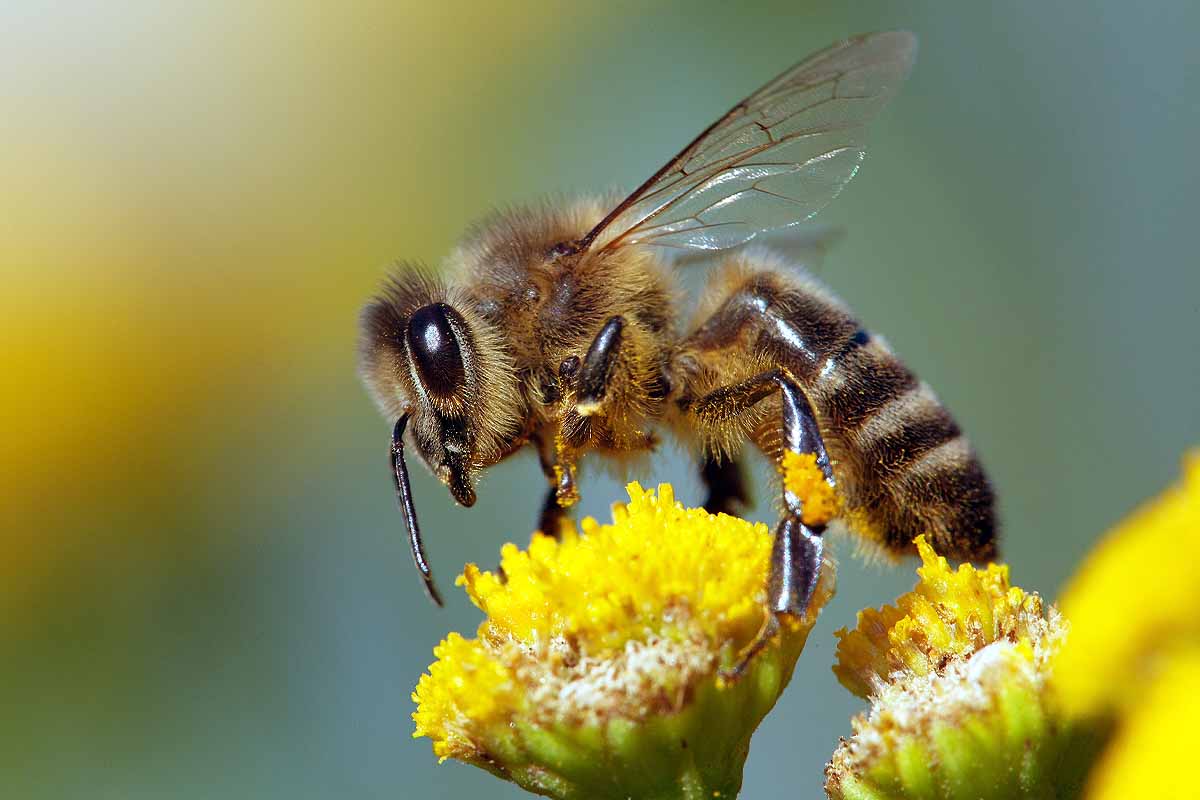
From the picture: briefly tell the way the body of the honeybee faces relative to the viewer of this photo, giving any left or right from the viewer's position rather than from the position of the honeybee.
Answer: facing to the left of the viewer
